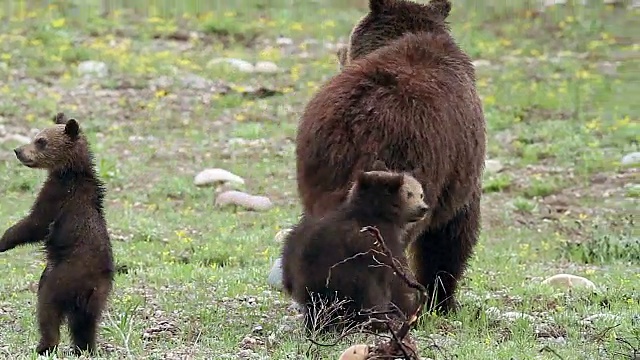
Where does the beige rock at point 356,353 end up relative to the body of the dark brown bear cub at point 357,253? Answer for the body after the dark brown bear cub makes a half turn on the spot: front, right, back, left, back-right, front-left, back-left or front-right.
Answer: left

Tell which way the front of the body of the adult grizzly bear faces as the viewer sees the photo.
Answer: away from the camera

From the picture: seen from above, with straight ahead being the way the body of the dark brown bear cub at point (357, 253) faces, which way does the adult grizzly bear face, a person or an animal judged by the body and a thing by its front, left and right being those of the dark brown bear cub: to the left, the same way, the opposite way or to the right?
to the left

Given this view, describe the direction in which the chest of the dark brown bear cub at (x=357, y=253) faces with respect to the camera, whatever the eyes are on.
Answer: to the viewer's right

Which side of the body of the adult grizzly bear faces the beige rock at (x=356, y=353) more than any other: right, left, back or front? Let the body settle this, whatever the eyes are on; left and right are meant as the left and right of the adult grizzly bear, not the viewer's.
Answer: back

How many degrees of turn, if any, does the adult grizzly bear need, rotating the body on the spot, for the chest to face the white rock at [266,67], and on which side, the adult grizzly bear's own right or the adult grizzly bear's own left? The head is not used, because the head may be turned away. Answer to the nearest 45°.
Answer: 0° — it already faces it

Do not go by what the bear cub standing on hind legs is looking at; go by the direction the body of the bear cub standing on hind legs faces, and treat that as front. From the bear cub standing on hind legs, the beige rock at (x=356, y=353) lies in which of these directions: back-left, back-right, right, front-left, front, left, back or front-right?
back-left

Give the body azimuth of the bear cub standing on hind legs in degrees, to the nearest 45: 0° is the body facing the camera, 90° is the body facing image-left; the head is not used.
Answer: approximately 90°

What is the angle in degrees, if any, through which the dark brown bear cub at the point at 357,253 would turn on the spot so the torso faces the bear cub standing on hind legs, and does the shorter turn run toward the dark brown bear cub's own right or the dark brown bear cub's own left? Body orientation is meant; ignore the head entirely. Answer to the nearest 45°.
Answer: approximately 180°

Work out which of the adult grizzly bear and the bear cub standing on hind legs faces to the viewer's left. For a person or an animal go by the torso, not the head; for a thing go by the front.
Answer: the bear cub standing on hind legs

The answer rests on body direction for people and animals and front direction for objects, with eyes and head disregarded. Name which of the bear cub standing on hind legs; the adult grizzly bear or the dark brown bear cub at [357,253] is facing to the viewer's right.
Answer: the dark brown bear cub

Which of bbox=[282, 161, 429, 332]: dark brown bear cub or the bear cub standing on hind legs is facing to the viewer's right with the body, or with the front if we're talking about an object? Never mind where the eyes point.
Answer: the dark brown bear cub
